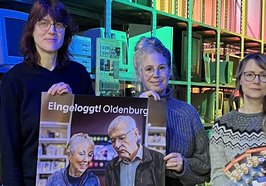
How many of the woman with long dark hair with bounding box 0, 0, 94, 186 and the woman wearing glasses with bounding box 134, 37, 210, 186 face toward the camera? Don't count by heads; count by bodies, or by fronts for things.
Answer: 2

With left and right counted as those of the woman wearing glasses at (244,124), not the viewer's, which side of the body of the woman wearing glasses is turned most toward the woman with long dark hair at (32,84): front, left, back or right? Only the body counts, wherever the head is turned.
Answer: right

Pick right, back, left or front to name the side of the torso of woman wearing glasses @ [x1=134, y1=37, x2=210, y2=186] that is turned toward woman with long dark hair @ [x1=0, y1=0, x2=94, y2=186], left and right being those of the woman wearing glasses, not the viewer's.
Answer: right

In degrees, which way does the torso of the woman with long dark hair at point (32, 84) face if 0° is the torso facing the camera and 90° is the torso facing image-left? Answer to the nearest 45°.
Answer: approximately 0°

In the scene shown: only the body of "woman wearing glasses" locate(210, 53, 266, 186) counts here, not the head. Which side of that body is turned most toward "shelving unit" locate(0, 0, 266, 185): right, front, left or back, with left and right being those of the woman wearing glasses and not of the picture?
back
